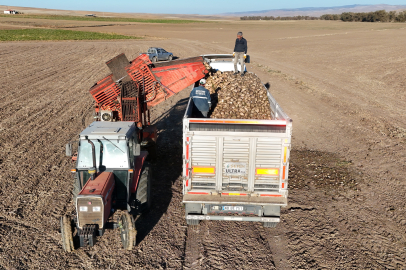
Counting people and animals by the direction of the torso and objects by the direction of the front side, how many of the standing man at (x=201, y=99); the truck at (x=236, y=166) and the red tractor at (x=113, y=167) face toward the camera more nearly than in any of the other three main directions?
1

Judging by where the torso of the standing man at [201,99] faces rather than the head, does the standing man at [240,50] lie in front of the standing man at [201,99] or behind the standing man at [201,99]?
in front

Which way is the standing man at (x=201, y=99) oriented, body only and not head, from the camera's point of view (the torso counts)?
away from the camera

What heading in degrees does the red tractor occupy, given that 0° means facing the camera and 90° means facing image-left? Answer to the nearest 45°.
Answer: approximately 0°

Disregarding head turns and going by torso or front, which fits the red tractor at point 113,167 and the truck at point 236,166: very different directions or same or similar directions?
very different directions

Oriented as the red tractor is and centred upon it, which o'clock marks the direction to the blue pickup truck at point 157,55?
The blue pickup truck is roughly at 6 o'clock from the red tractor.

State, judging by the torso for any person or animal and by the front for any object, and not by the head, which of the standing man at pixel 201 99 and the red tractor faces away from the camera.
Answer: the standing man

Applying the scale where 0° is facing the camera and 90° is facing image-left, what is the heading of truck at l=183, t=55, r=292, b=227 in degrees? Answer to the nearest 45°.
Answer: approximately 180°
